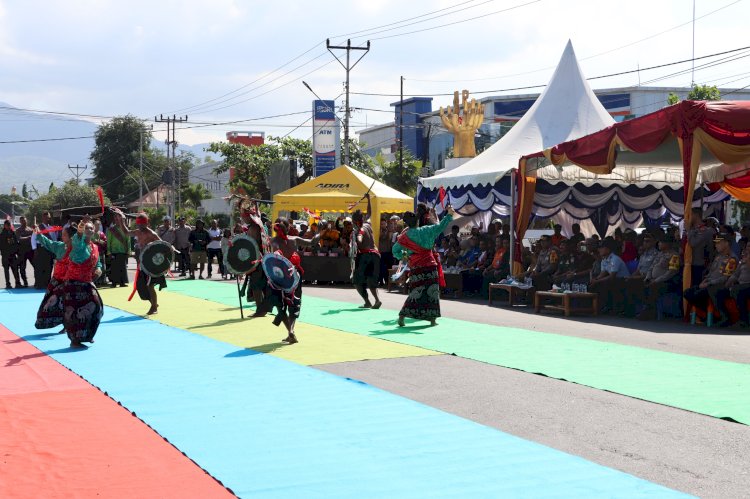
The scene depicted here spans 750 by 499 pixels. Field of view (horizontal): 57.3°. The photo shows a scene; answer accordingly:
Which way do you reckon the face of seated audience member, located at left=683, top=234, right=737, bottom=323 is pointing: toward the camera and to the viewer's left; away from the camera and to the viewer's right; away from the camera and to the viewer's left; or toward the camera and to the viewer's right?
toward the camera and to the viewer's left

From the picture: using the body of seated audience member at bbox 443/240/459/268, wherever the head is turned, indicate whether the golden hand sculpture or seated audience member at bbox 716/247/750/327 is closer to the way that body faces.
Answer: the seated audience member

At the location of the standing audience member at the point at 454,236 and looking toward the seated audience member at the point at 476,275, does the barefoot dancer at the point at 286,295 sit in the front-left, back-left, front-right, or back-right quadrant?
front-right

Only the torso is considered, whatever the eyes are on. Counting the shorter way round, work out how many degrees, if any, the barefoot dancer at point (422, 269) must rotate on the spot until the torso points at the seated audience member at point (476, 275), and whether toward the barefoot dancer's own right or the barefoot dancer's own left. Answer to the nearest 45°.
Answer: approximately 45° to the barefoot dancer's own left

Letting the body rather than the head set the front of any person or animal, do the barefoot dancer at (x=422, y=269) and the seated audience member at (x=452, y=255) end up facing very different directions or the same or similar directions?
very different directions

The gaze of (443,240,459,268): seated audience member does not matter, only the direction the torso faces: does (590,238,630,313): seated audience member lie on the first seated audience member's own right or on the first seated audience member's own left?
on the first seated audience member's own left

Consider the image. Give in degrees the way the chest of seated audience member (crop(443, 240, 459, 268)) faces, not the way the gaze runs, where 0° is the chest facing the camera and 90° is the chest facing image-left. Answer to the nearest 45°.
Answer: approximately 45°

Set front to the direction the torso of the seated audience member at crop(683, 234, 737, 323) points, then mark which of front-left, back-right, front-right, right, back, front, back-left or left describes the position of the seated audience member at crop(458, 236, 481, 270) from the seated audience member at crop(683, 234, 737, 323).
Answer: front-right

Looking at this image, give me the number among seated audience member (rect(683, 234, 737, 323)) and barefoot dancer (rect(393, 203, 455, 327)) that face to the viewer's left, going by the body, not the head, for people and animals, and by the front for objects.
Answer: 1

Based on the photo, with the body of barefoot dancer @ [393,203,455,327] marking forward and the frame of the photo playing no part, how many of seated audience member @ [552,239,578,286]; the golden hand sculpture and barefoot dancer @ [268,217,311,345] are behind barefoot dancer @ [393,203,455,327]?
1

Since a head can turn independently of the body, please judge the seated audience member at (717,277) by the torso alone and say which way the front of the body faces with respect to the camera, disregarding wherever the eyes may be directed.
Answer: to the viewer's left

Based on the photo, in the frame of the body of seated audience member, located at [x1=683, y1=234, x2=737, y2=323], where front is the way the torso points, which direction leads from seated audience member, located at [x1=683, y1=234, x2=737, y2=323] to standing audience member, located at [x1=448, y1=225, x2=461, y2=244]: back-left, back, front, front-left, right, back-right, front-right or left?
front-right
